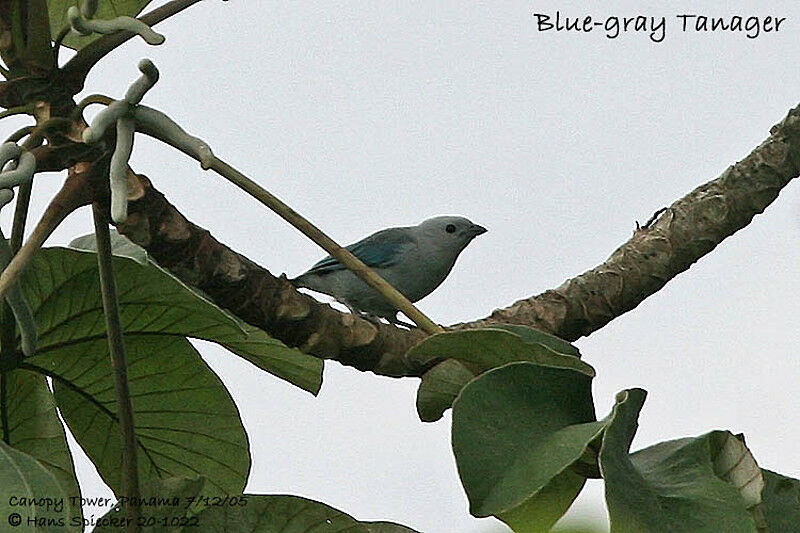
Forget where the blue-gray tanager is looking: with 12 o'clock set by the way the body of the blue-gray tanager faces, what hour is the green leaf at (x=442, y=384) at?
The green leaf is roughly at 3 o'clock from the blue-gray tanager.

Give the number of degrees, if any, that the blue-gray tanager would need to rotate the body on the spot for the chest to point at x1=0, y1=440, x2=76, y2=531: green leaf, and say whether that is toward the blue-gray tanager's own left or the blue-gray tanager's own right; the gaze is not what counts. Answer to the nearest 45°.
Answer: approximately 180°

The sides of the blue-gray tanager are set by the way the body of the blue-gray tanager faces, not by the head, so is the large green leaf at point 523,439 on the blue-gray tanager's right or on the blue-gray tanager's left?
on the blue-gray tanager's right

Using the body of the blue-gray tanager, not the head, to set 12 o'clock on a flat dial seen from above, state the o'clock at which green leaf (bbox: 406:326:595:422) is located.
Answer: The green leaf is roughly at 1 o'clock from the blue-gray tanager.

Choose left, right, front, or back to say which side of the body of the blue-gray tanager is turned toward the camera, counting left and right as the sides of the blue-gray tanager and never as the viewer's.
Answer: right

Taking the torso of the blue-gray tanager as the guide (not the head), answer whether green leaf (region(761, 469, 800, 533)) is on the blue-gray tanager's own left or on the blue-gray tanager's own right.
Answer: on the blue-gray tanager's own right

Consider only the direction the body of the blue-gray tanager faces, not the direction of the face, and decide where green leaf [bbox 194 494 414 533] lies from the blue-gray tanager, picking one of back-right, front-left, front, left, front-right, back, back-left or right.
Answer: right

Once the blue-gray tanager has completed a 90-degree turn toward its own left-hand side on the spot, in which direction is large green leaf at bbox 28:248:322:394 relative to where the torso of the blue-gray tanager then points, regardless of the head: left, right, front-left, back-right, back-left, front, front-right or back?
left

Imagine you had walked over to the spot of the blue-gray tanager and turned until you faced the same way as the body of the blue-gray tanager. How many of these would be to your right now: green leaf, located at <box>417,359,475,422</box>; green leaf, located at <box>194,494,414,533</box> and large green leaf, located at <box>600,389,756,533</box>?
3

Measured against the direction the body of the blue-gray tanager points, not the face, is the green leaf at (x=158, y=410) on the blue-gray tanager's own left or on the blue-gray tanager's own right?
on the blue-gray tanager's own right
